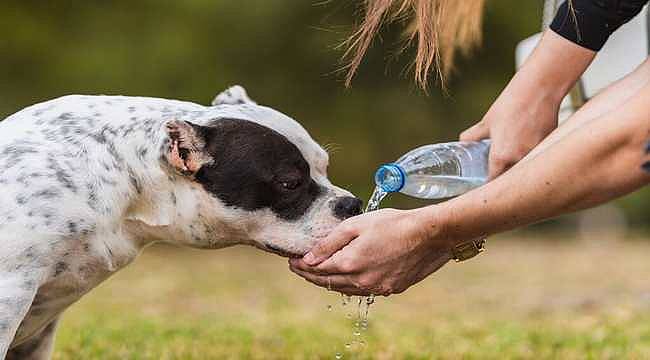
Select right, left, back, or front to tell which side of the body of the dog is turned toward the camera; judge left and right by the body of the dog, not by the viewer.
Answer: right
